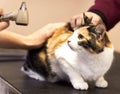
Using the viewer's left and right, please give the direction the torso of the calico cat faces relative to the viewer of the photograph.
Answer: facing the viewer and to the right of the viewer
